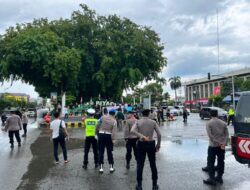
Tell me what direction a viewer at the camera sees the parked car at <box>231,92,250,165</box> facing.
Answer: facing away from the viewer

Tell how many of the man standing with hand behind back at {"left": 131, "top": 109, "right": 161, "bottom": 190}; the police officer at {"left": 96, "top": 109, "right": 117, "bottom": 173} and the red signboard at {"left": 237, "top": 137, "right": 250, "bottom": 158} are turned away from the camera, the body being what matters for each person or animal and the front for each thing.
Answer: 2

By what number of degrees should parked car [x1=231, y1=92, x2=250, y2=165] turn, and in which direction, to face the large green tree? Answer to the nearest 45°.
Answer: approximately 45° to its left

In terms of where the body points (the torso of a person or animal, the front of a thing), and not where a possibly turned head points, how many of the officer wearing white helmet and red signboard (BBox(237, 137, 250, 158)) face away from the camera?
1

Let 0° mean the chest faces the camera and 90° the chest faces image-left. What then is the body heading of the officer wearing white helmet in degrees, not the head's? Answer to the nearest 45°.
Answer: approximately 180°

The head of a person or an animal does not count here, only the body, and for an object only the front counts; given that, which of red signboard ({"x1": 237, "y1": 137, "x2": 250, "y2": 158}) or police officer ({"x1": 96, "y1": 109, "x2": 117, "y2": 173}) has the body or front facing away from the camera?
the police officer

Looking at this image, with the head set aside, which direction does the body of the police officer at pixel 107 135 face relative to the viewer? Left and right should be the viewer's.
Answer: facing away from the viewer

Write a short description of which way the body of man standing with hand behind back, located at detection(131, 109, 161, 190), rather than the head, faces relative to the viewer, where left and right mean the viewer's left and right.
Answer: facing away from the viewer

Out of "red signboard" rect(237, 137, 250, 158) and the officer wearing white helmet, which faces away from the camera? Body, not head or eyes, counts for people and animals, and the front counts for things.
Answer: the officer wearing white helmet

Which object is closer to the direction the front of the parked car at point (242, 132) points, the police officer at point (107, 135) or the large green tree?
the large green tree

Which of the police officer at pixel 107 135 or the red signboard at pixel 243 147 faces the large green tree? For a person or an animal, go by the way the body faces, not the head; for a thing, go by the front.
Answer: the police officer
